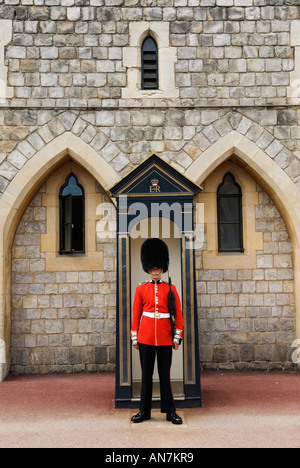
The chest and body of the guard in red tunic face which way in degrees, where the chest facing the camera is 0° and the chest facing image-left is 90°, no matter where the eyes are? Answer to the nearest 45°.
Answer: approximately 0°
